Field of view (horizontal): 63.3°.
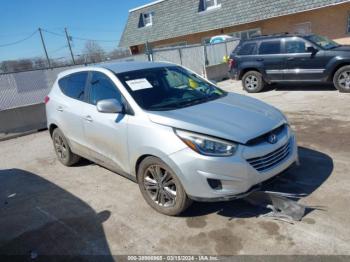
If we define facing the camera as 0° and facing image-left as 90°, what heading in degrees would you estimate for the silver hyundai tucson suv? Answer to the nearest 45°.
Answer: approximately 315°

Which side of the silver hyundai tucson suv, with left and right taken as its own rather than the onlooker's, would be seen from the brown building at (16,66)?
back

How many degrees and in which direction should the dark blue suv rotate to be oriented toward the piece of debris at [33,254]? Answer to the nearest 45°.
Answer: approximately 90° to its right

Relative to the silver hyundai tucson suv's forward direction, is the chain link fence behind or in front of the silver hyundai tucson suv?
behind

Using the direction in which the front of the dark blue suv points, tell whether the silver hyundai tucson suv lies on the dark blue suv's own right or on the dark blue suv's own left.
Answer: on the dark blue suv's own right

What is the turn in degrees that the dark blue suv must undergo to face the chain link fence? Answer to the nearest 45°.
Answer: approximately 180°

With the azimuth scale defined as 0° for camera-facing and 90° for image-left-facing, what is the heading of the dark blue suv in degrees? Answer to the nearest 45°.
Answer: approximately 270°

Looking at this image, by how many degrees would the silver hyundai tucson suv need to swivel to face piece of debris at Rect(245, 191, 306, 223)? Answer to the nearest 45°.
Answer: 0° — it already faces it

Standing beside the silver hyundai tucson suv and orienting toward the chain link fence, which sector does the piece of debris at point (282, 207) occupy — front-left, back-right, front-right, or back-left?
back-right
